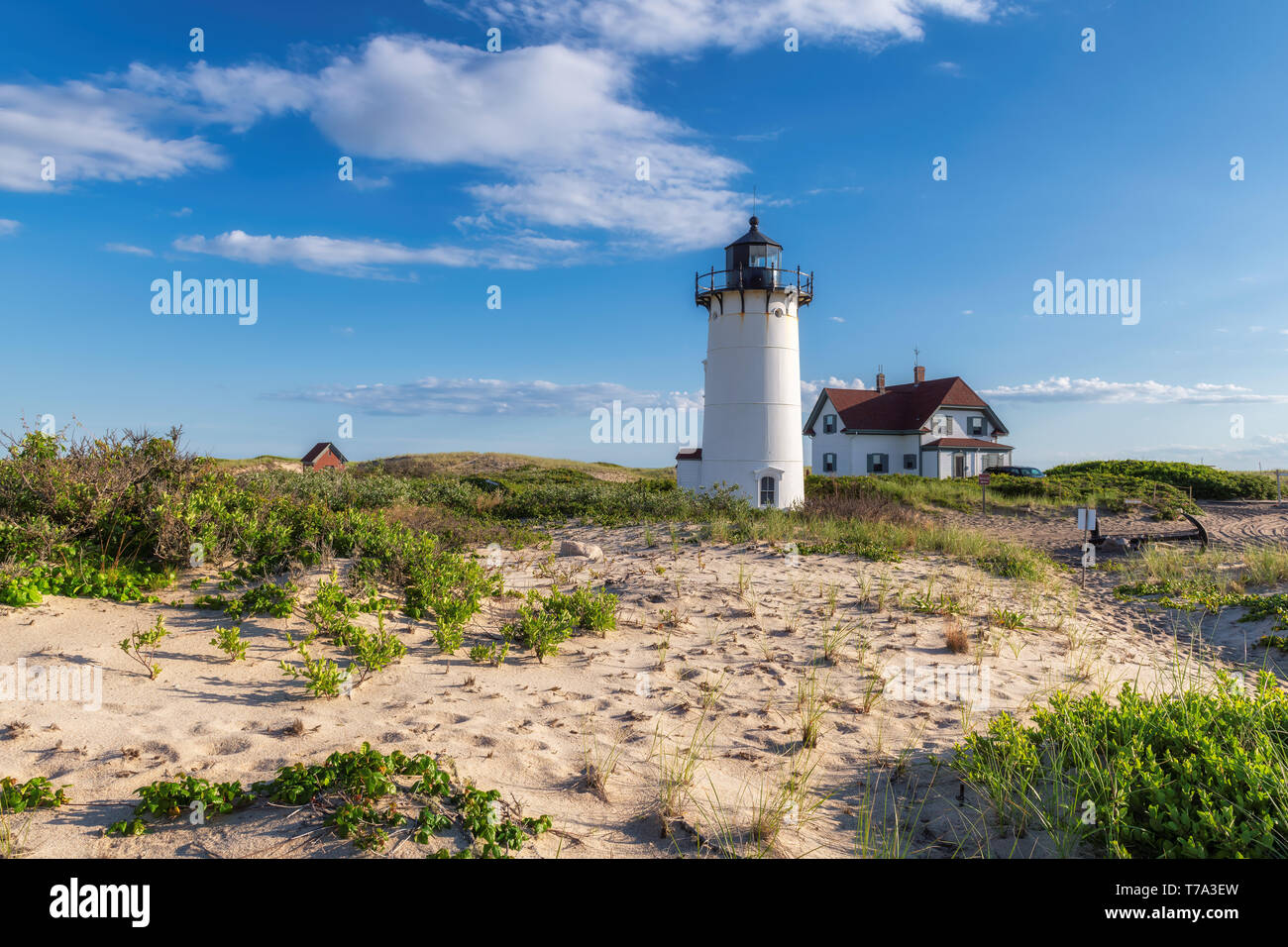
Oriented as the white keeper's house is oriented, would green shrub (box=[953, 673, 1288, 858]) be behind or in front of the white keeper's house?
in front

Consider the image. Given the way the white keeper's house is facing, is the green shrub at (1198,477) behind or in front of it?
in front

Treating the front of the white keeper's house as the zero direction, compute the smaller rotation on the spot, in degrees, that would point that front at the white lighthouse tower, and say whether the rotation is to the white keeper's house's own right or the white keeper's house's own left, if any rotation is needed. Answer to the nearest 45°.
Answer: approximately 45° to the white keeper's house's own right

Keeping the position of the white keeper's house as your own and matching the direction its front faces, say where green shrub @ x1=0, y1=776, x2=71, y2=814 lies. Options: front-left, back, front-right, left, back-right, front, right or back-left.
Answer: front-right

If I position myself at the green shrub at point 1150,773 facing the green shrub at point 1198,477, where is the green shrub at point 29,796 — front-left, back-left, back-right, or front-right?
back-left

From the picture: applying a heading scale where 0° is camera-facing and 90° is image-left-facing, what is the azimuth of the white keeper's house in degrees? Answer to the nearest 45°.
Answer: approximately 315°

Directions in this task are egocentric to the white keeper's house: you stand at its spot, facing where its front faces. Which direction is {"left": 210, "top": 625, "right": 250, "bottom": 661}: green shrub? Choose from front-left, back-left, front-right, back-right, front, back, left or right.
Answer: front-right
